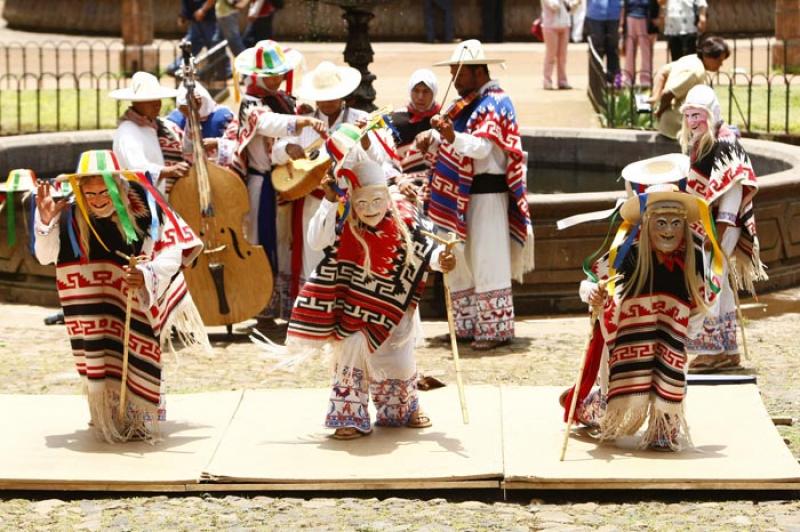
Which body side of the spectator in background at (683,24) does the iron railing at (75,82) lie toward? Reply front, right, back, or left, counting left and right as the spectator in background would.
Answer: right

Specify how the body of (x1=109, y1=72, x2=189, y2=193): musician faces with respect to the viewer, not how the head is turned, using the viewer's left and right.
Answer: facing the viewer and to the right of the viewer

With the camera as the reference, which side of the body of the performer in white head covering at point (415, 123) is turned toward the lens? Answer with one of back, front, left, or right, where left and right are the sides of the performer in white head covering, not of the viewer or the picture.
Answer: front

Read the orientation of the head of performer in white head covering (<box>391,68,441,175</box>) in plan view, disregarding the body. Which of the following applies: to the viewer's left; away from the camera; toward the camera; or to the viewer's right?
toward the camera

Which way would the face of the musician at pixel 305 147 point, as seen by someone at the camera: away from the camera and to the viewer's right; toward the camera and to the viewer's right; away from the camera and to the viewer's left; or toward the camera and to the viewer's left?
toward the camera and to the viewer's left

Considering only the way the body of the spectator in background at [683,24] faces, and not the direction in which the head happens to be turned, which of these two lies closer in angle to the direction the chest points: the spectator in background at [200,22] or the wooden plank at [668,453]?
the wooden plank

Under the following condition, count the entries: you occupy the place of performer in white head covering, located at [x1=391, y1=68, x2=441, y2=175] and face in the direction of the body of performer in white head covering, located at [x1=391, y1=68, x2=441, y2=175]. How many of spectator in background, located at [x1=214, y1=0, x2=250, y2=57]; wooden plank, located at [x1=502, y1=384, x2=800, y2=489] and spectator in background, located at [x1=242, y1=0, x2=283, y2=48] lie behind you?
2

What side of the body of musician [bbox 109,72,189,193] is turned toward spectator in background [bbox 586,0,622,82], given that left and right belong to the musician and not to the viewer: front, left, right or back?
left

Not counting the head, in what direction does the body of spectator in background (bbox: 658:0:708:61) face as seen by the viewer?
toward the camera

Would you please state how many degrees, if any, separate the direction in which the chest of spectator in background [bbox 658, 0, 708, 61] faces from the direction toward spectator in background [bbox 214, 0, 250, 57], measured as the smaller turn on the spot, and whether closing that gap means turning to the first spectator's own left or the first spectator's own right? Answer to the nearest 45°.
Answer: approximately 90° to the first spectator's own right

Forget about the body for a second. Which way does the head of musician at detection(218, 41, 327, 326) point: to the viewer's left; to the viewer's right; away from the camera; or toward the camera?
toward the camera

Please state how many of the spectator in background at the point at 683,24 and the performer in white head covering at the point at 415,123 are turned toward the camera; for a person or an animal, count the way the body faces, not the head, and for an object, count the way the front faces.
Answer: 2

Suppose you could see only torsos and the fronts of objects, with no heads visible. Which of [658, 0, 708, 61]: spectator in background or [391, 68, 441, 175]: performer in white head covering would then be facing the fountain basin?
the spectator in background
